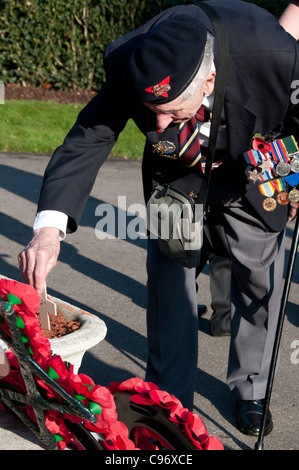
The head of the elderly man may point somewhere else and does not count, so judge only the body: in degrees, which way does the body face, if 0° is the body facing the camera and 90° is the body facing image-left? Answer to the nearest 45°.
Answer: approximately 45°

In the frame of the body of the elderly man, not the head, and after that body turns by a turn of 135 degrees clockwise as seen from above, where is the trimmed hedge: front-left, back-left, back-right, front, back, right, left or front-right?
front
